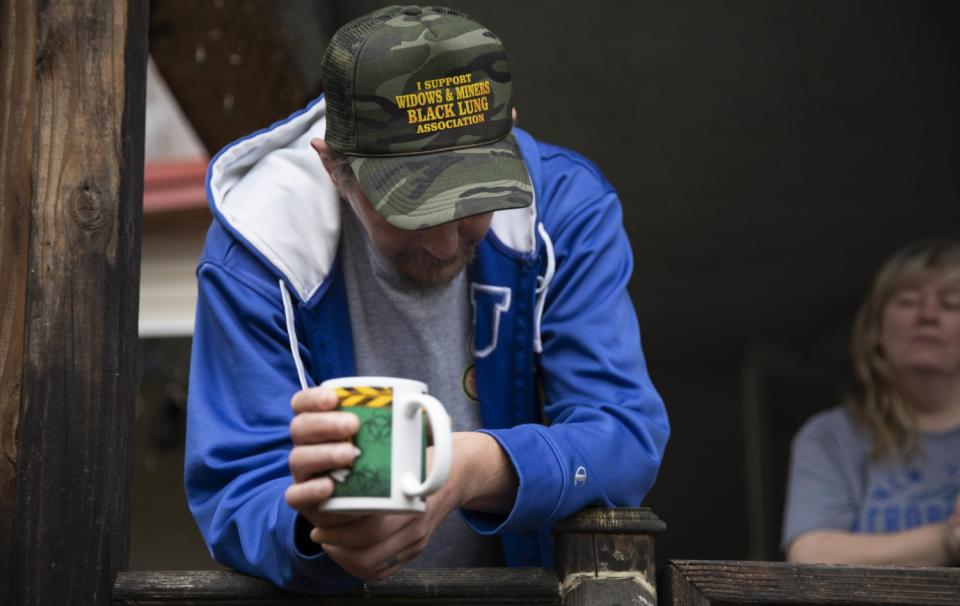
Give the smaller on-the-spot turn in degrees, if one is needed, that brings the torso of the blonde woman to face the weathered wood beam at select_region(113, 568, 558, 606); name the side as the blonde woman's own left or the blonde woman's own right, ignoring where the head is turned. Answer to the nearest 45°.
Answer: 0° — they already face it

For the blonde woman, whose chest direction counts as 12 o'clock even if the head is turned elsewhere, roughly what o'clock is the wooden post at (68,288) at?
The wooden post is roughly at 1 o'clock from the blonde woman.

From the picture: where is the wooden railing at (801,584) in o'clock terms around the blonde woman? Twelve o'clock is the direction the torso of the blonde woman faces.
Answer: The wooden railing is roughly at 12 o'clock from the blonde woman.

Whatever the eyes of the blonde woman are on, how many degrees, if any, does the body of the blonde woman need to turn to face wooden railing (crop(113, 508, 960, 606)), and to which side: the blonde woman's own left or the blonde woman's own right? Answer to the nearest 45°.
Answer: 0° — they already face it

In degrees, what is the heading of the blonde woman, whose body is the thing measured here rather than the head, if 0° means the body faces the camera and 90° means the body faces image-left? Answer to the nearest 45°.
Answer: approximately 0°
